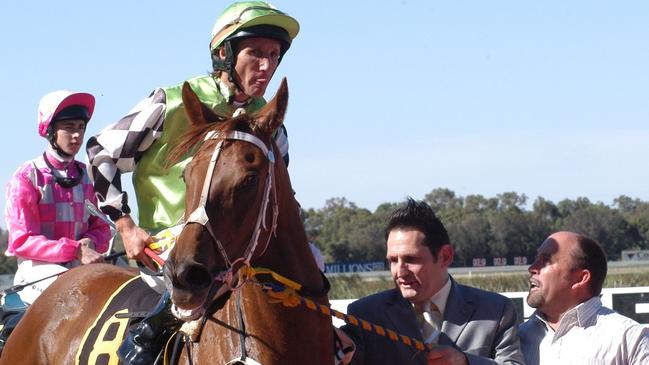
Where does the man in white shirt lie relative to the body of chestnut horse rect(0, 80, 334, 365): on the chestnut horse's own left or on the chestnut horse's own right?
on the chestnut horse's own left

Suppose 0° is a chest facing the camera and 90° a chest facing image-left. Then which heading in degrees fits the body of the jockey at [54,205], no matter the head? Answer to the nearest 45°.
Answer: approximately 315°

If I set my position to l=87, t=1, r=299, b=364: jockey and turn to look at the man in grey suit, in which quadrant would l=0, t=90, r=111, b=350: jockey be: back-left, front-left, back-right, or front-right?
back-left

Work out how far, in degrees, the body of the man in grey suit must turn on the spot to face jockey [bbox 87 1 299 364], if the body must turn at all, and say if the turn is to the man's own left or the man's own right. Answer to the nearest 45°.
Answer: approximately 45° to the man's own right

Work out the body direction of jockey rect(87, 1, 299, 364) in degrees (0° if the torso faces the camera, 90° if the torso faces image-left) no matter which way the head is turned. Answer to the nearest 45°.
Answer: approximately 315°

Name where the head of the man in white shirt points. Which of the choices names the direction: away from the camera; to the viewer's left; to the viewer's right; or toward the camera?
to the viewer's left

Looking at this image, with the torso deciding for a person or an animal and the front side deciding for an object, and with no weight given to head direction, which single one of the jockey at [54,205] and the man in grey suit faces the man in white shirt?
the jockey

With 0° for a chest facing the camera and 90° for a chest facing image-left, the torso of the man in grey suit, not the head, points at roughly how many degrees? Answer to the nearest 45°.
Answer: approximately 45°

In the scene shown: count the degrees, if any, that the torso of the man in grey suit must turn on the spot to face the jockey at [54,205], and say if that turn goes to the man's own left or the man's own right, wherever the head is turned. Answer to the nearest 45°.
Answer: approximately 90° to the man's own right

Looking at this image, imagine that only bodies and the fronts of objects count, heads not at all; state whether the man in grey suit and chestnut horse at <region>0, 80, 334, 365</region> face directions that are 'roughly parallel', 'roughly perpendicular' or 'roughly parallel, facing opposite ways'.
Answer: roughly perpendicular
